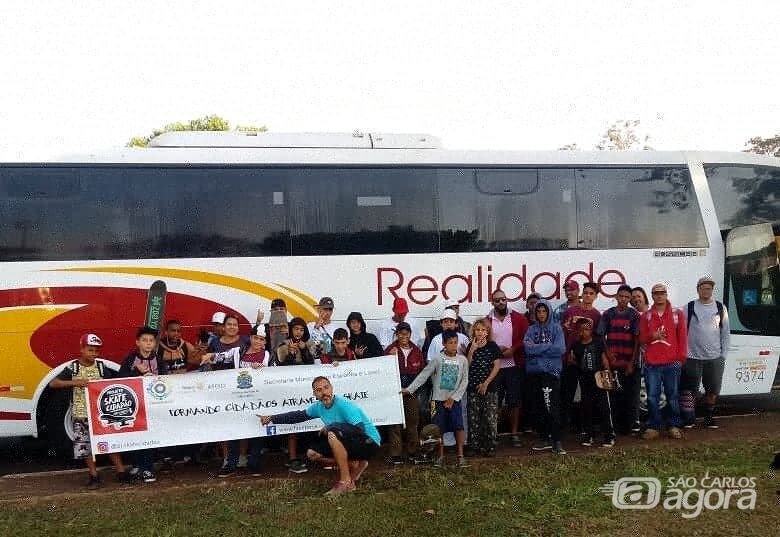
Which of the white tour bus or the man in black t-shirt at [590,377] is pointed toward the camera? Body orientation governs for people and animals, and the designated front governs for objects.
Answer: the man in black t-shirt

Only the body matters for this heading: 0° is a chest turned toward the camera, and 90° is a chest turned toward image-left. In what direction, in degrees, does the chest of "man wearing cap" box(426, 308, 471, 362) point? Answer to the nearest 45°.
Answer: approximately 0°

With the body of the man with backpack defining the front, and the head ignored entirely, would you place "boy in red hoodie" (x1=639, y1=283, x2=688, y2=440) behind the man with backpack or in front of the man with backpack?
in front

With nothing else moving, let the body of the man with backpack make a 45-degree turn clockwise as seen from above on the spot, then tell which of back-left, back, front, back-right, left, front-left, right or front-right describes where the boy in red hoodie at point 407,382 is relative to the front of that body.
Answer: front

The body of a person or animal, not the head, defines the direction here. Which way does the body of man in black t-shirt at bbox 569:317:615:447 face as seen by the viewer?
toward the camera

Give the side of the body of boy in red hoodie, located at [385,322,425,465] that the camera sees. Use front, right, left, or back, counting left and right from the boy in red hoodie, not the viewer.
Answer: front

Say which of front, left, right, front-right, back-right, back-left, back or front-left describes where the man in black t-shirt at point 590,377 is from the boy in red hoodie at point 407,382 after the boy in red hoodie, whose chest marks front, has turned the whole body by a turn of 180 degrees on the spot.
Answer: right

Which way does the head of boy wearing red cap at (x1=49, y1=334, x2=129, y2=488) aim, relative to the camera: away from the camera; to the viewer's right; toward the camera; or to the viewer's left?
toward the camera

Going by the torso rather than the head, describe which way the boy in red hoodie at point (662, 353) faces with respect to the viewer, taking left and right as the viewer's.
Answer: facing the viewer

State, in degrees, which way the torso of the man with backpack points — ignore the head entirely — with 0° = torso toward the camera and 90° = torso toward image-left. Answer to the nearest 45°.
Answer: approximately 0°

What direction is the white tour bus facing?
to the viewer's right

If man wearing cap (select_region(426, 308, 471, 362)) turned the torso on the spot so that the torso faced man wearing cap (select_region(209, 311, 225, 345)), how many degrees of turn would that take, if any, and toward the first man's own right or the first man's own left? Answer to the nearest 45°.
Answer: approximately 90° to the first man's own right
